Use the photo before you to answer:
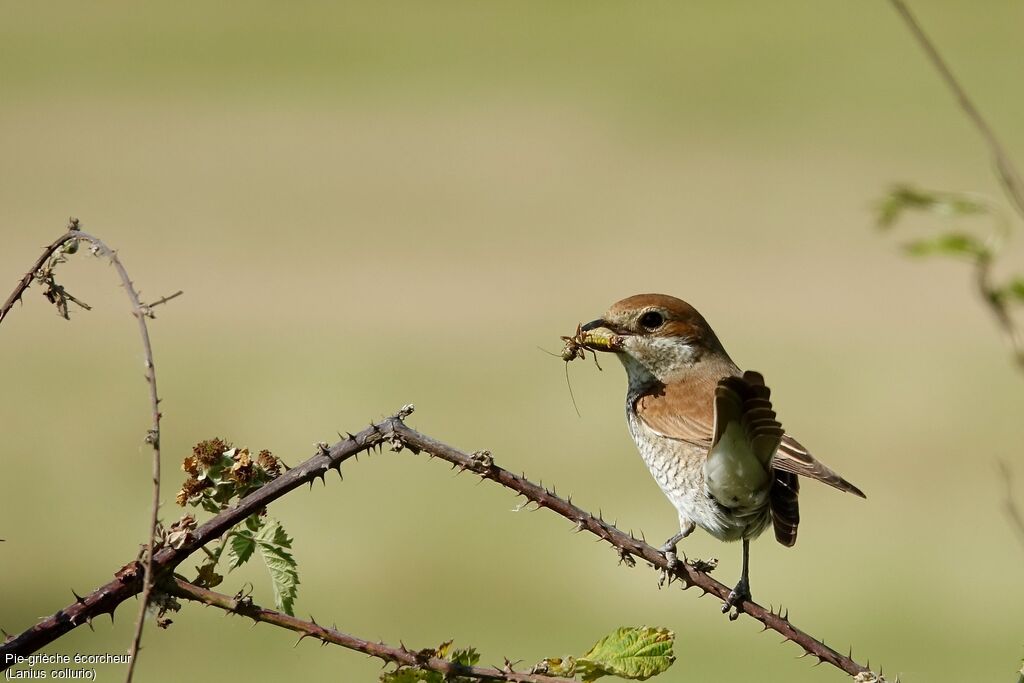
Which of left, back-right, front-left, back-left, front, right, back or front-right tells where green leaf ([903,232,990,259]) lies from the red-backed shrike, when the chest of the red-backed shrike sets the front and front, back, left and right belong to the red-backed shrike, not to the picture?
back-left

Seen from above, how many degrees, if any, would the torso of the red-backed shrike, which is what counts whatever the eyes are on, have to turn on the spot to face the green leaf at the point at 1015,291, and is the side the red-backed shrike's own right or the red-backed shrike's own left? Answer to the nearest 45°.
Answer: approximately 135° to the red-backed shrike's own left

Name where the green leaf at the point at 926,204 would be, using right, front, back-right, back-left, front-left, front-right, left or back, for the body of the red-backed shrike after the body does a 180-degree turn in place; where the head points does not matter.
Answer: front-right
